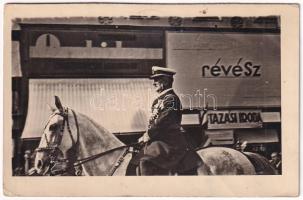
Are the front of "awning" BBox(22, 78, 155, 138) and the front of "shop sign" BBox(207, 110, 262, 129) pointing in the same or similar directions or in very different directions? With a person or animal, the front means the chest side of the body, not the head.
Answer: same or similar directions

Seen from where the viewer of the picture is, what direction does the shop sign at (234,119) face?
facing the viewer

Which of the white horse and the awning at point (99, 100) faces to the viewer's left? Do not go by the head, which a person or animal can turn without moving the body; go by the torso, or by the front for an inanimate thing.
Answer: the white horse

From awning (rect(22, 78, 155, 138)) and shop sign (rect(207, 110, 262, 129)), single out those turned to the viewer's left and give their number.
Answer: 0

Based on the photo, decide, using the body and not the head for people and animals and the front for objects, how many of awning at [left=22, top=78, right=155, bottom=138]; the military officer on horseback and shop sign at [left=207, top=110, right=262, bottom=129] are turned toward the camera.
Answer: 2

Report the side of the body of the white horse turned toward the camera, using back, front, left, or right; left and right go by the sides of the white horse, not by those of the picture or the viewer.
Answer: left

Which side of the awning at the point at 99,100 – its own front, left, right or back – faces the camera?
front

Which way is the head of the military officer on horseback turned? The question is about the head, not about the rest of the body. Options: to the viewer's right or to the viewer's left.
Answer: to the viewer's left

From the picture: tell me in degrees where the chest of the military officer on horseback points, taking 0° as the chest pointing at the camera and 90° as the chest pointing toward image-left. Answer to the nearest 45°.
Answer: approximately 90°

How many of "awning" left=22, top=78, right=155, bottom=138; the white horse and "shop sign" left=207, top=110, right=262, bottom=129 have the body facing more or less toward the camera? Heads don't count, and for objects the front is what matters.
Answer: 2
